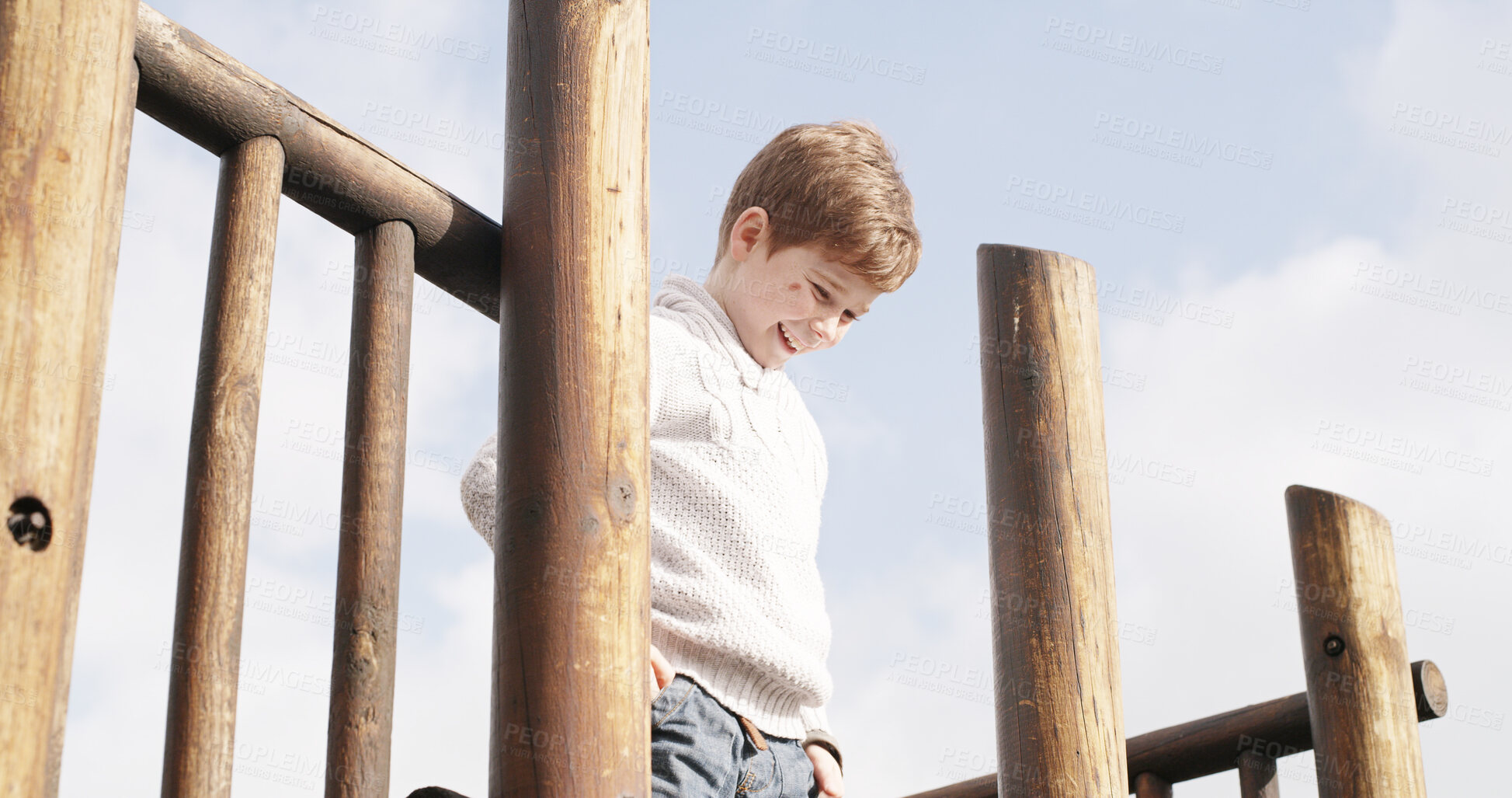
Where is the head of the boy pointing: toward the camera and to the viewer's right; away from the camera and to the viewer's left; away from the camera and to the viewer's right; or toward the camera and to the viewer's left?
toward the camera and to the viewer's right

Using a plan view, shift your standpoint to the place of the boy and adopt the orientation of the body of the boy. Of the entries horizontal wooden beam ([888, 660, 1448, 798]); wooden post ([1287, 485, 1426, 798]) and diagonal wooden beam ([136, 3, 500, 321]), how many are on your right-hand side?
1

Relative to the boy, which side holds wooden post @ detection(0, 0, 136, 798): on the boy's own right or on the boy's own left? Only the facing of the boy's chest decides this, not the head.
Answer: on the boy's own right

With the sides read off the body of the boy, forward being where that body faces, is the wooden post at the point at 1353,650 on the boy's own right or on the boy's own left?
on the boy's own left

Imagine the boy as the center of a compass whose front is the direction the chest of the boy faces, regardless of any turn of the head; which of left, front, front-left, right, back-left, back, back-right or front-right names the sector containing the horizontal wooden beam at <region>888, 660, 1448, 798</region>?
left

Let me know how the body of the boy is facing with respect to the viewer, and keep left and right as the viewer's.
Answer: facing the viewer and to the right of the viewer

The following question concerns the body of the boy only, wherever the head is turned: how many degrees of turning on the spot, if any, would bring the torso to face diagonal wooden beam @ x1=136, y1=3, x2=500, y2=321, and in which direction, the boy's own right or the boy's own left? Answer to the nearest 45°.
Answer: approximately 90° to the boy's own right

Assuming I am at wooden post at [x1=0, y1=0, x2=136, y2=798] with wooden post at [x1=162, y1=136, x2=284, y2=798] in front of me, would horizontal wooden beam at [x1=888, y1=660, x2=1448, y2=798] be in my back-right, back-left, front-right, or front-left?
front-right

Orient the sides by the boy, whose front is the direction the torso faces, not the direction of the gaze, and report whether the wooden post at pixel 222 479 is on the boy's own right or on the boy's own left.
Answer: on the boy's own right
